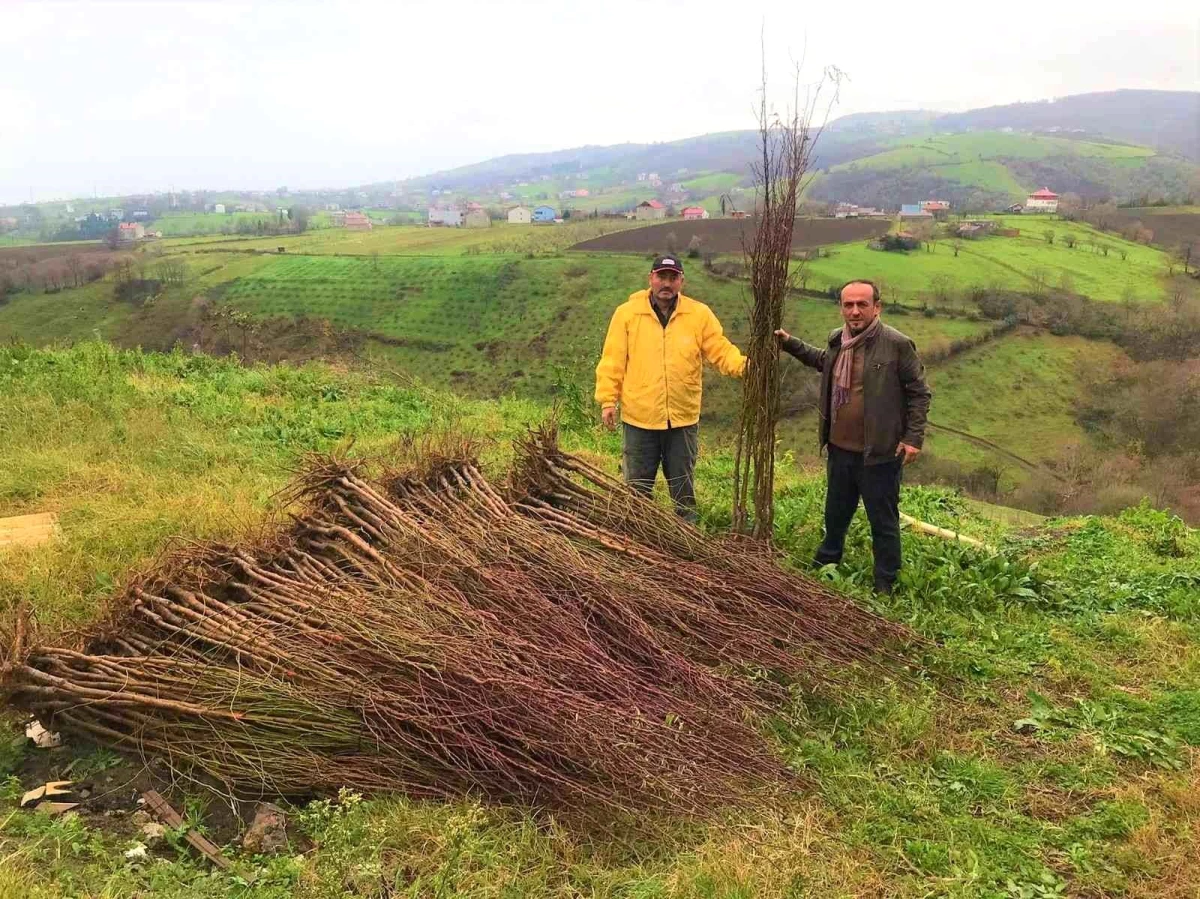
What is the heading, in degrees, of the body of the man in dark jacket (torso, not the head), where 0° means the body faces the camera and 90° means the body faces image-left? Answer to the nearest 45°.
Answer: approximately 45°

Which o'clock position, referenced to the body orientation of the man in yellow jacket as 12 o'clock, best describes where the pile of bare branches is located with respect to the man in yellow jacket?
The pile of bare branches is roughly at 1 o'clock from the man in yellow jacket.

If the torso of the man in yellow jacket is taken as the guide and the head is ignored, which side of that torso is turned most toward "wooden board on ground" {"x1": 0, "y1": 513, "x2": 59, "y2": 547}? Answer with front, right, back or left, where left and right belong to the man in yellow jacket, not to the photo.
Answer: right

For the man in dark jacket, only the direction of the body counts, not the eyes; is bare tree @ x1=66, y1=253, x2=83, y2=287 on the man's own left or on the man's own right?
on the man's own right

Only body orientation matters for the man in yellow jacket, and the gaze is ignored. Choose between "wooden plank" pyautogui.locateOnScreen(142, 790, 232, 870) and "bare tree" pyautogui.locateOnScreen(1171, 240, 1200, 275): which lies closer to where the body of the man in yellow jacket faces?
the wooden plank

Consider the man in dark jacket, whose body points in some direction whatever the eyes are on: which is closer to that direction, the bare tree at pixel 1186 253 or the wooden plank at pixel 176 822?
the wooden plank

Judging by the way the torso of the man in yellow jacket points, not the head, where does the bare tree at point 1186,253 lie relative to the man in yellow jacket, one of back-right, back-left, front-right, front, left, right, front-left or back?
back-left
